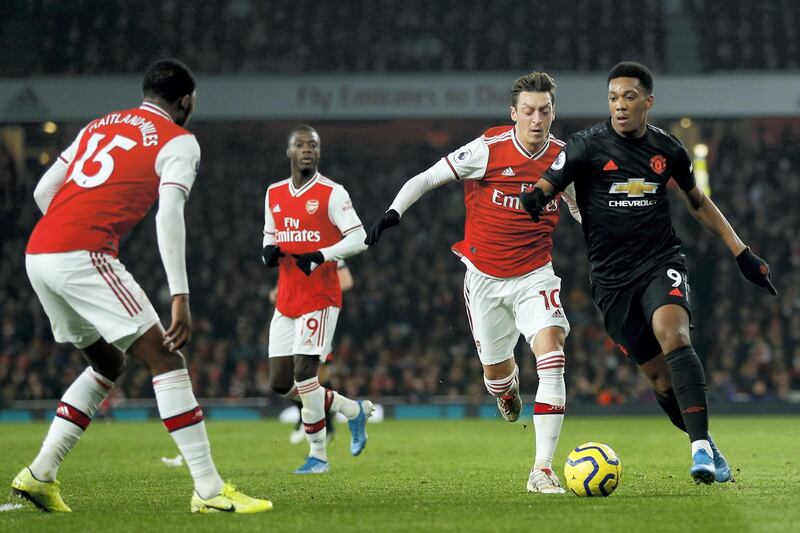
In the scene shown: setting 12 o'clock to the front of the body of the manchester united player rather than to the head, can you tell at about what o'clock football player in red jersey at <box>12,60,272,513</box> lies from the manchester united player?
The football player in red jersey is roughly at 2 o'clock from the manchester united player.

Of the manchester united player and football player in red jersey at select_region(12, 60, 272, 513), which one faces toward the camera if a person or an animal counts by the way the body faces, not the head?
the manchester united player

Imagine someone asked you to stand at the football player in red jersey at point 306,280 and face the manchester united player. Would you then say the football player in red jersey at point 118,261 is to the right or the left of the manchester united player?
right

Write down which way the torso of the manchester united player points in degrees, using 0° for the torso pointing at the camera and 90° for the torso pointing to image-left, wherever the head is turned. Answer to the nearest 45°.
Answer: approximately 0°

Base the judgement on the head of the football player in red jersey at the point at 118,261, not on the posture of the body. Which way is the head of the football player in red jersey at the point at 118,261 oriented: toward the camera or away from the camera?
away from the camera

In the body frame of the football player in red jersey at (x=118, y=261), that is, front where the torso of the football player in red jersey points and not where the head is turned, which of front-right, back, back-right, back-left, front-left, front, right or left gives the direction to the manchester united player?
front-right

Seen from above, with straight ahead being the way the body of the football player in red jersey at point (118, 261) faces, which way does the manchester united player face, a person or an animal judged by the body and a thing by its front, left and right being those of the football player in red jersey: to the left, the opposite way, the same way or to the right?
the opposite way

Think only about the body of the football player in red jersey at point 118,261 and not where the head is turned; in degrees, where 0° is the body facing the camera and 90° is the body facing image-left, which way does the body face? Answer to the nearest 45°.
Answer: approximately 225°

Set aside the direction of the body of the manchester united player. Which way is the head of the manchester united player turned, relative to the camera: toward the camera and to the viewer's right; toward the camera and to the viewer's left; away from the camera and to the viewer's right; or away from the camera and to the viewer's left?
toward the camera and to the viewer's left

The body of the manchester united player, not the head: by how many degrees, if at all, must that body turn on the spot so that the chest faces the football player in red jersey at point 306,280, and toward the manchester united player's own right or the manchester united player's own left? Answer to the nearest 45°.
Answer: approximately 135° to the manchester united player's own right

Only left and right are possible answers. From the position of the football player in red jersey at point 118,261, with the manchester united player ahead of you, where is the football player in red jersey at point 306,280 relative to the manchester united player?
left

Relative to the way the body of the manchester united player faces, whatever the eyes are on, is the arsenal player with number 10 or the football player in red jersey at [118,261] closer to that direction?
the football player in red jersey

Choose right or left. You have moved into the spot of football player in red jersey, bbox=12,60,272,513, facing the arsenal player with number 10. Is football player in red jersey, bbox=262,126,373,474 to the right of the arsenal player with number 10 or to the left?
left
